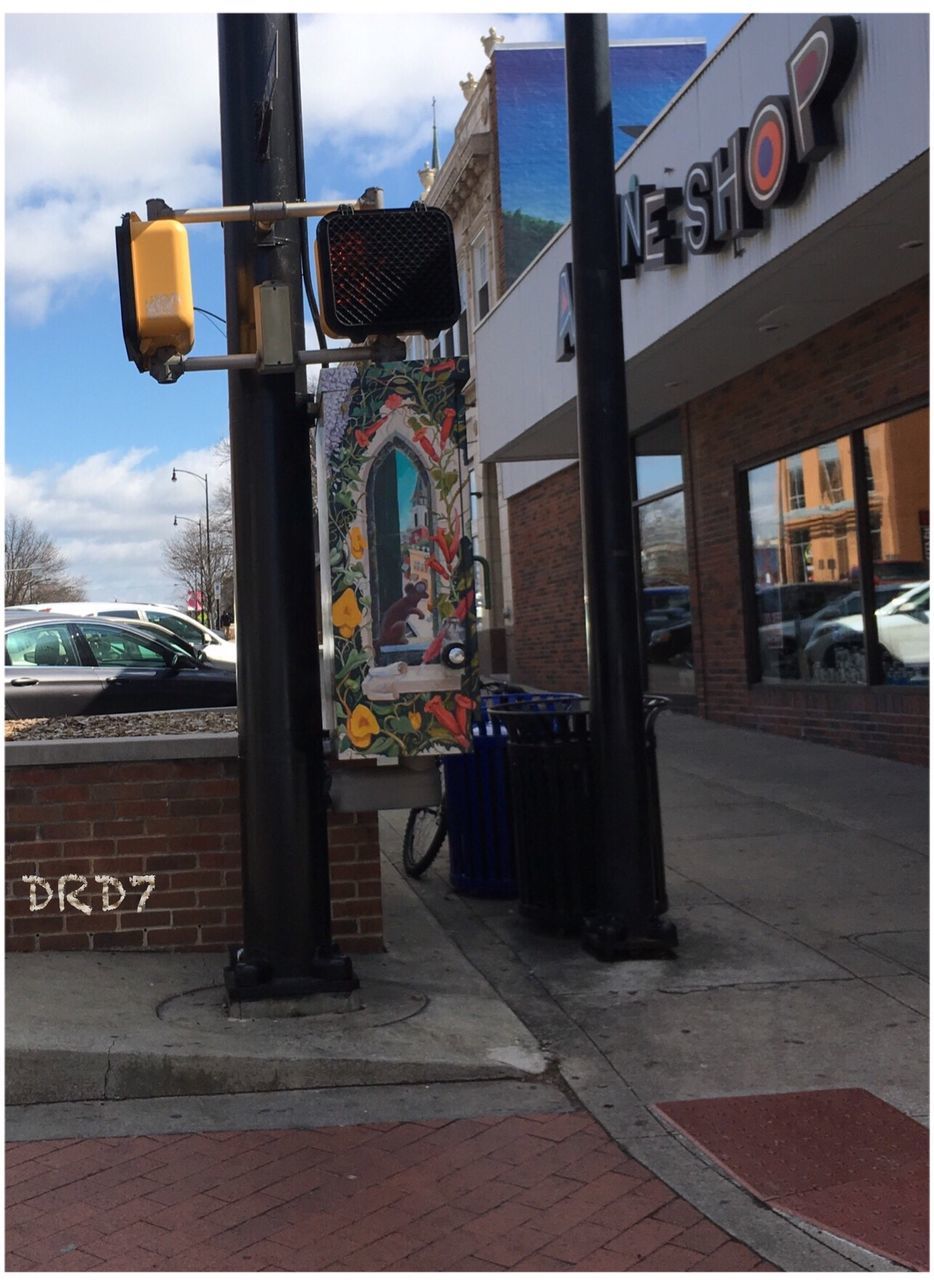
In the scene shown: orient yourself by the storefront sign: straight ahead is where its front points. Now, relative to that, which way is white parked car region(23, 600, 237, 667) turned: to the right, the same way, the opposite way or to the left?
the opposite way

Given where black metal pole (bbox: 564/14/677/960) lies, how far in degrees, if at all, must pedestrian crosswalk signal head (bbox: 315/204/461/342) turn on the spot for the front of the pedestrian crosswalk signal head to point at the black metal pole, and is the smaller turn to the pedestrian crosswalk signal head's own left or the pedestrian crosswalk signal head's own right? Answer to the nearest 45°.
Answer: approximately 135° to the pedestrian crosswalk signal head's own left

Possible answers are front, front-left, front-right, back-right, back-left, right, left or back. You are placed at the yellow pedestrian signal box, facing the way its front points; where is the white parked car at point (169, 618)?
right

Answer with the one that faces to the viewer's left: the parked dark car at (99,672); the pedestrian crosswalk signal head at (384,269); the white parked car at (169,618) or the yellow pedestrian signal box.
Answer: the yellow pedestrian signal box

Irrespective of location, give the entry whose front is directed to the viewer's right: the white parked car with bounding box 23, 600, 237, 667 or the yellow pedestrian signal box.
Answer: the white parked car

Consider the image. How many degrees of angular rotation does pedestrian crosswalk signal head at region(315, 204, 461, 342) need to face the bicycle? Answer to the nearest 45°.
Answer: approximately 180°

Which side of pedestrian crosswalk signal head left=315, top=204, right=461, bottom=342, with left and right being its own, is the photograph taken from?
front

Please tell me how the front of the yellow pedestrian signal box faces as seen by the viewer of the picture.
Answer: facing to the left of the viewer

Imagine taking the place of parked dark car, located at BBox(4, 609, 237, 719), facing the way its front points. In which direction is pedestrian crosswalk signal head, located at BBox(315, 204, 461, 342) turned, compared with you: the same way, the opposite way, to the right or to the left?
to the right

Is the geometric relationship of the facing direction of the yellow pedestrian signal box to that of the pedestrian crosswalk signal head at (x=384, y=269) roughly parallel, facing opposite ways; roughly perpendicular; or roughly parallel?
roughly perpendicular

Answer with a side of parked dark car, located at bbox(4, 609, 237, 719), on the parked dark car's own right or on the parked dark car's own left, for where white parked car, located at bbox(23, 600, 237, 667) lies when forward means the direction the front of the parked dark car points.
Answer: on the parked dark car's own left
